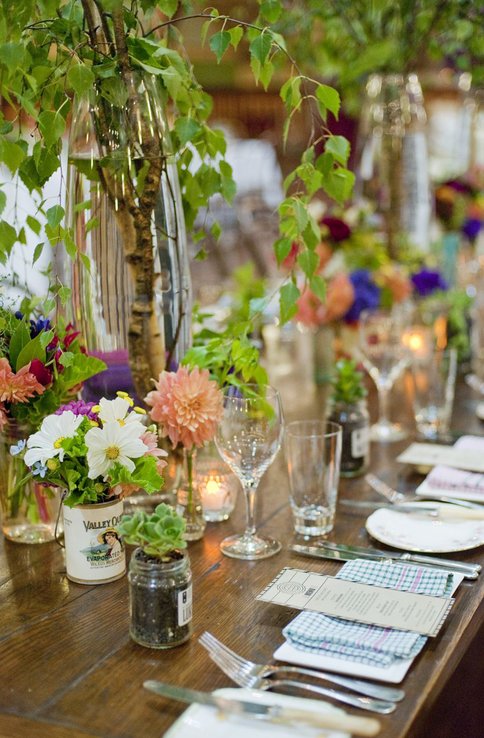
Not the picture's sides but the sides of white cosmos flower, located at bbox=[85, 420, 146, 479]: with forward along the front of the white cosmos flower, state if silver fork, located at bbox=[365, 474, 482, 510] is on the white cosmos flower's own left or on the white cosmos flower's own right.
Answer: on the white cosmos flower's own left

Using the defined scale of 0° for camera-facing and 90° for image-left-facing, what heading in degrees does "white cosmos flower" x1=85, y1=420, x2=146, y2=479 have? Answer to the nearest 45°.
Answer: approximately 0°

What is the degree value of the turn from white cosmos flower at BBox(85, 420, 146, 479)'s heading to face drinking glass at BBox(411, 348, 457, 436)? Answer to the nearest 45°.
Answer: approximately 135° to its left

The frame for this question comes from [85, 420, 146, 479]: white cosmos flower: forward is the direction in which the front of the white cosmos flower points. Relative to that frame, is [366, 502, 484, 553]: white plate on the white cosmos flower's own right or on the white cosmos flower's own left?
on the white cosmos flower's own left
